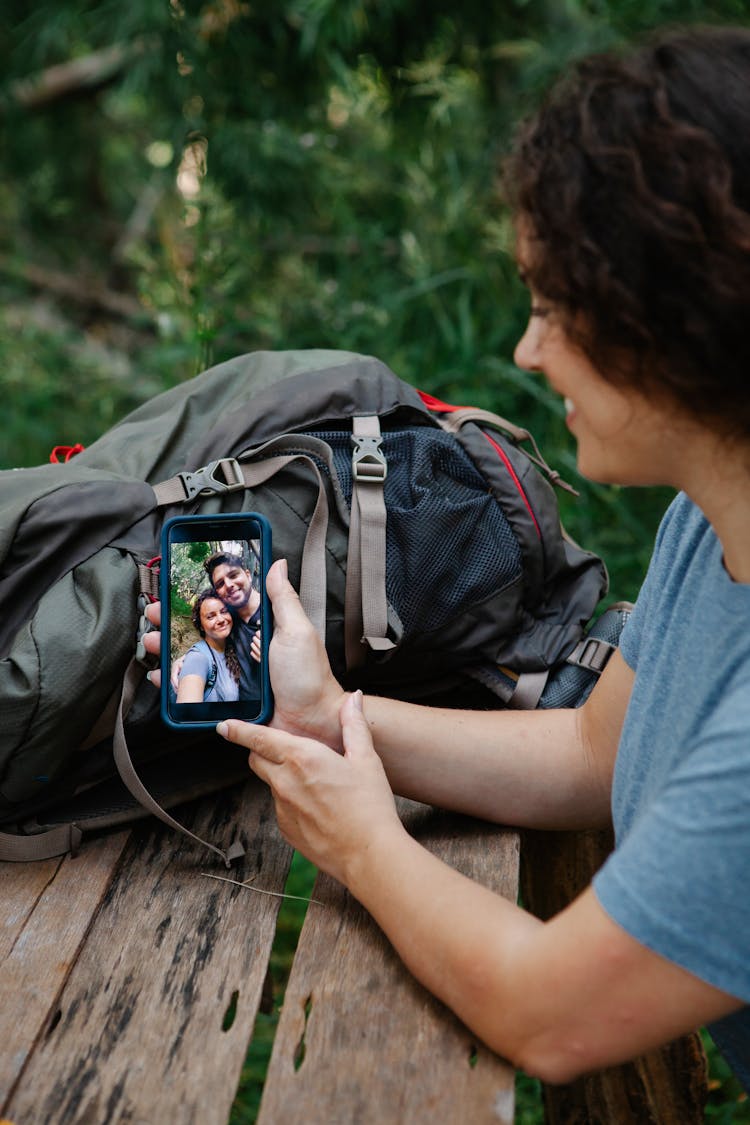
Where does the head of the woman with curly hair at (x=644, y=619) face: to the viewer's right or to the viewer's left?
to the viewer's left

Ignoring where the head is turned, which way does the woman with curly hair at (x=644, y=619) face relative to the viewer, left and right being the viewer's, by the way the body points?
facing to the left of the viewer
